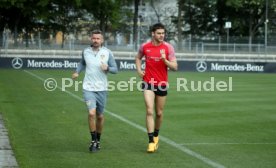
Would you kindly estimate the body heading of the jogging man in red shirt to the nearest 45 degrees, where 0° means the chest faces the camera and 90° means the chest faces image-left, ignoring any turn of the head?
approximately 0°

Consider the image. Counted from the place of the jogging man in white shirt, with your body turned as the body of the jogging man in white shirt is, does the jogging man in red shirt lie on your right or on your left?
on your left

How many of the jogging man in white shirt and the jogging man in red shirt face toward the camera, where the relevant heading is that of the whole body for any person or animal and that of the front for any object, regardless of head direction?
2

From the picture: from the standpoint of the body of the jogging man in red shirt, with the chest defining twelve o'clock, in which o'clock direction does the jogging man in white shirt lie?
The jogging man in white shirt is roughly at 3 o'clock from the jogging man in red shirt.
